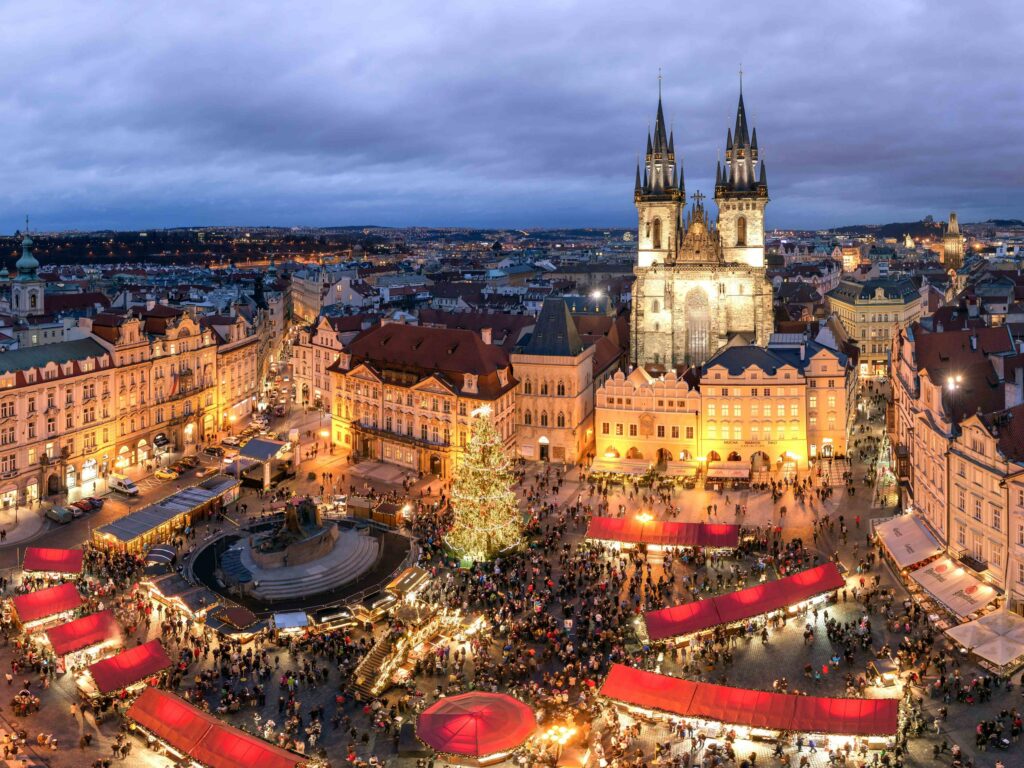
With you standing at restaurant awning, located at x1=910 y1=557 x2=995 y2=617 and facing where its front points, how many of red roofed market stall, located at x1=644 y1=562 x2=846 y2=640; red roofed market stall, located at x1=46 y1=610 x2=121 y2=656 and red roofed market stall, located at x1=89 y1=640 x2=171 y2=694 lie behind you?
0

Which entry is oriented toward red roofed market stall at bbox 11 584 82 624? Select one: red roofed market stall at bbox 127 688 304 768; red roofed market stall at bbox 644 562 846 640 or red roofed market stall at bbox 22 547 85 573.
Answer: red roofed market stall at bbox 22 547 85 573

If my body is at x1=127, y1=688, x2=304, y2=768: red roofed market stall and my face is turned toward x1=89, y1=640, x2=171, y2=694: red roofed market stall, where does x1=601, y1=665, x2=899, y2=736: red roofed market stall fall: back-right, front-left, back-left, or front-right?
back-right

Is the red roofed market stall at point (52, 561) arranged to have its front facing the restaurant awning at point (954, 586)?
no

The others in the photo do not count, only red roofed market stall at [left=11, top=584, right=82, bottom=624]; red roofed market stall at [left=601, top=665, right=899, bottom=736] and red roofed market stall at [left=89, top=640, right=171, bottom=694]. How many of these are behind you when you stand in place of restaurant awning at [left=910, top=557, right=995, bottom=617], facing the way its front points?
0

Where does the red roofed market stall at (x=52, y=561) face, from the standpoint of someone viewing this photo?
facing the viewer

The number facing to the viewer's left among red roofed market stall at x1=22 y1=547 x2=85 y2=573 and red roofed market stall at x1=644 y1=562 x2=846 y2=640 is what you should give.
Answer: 0

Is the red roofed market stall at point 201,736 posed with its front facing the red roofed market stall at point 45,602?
no

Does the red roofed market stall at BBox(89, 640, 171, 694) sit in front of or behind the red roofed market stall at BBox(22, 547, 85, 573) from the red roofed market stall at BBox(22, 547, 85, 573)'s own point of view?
in front

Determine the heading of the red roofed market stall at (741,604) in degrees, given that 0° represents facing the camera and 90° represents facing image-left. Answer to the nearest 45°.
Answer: approximately 315°

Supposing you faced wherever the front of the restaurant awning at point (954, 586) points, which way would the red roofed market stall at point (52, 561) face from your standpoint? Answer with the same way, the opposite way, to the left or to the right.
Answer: to the left

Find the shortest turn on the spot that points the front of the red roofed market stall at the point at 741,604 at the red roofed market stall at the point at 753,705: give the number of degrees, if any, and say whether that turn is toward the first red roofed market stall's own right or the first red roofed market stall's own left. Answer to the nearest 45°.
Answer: approximately 45° to the first red roofed market stall's own right

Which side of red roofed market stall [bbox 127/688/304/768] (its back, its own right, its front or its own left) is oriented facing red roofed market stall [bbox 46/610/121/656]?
right

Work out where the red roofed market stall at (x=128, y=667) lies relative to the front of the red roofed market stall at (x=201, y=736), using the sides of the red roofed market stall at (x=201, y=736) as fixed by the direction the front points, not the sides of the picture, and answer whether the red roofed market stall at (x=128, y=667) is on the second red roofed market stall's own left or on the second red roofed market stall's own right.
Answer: on the second red roofed market stall's own right

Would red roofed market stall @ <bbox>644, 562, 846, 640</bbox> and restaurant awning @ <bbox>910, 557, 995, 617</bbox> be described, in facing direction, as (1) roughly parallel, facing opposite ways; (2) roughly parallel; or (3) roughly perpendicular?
roughly perpendicular

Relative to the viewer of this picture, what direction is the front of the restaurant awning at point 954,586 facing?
facing the viewer and to the left of the viewer

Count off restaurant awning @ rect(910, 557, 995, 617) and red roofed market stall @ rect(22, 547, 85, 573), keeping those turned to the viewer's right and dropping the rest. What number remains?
0
